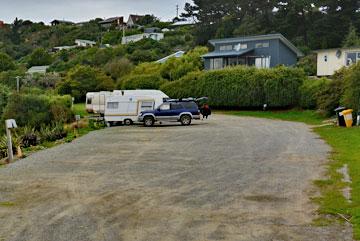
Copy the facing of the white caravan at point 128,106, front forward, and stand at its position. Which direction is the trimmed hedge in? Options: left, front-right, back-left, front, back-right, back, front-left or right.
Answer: front-left

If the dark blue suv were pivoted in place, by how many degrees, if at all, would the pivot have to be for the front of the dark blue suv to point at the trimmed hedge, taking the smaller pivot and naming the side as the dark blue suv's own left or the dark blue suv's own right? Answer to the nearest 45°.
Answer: approximately 135° to the dark blue suv's own right

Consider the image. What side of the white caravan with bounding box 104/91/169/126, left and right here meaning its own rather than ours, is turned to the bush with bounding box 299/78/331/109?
front

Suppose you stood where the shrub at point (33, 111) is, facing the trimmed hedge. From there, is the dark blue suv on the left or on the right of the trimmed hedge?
right

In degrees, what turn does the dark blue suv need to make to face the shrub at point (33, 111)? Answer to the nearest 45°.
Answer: approximately 45° to its right

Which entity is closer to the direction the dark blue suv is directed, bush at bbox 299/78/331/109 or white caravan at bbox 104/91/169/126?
the white caravan

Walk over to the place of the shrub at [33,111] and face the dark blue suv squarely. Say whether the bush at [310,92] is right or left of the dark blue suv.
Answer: left

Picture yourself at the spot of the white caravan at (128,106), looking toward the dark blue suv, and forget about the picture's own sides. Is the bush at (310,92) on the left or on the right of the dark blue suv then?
left

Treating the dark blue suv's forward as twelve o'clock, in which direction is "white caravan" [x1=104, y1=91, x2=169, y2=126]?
The white caravan is roughly at 1 o'clock from the dark blue suv.
